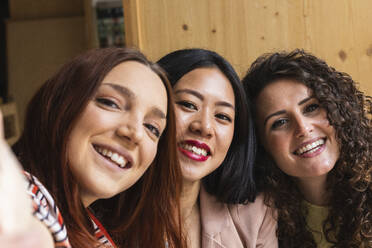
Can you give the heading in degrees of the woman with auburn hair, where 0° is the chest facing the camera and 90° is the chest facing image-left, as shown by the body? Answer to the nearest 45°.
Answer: approximately 315°

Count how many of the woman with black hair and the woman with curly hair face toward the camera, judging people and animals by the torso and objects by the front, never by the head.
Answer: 2

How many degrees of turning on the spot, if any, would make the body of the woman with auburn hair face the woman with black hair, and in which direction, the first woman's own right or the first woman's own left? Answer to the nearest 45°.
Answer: approximately 90° to the first woman's own left

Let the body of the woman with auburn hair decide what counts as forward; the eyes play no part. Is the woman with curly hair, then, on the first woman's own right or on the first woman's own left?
on the first woman's own left

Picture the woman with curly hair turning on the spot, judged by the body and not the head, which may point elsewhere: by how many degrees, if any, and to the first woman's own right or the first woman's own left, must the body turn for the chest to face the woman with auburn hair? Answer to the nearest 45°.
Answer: approximately 45° to the first woman's own right
